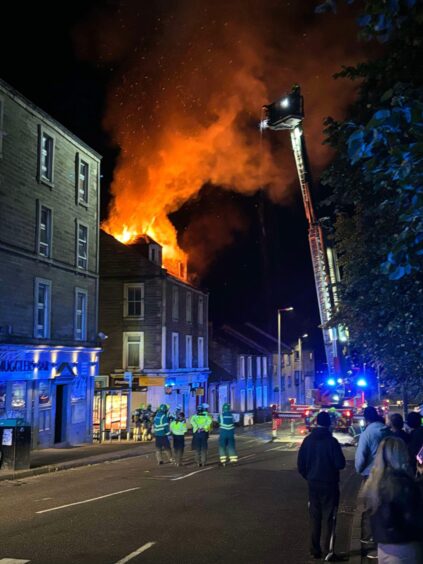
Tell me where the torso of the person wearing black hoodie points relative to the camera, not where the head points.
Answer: away from the camera

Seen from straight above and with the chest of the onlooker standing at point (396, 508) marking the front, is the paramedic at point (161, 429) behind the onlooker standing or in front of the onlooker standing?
in front

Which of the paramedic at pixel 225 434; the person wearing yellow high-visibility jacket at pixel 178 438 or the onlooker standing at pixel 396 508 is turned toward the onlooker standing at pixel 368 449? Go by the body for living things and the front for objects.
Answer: the onlooker standing at pixel 396 508

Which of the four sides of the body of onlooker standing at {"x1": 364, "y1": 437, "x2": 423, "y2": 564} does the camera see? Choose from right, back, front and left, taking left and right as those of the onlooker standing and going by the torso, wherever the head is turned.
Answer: back

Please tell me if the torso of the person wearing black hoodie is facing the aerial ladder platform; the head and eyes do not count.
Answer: yes

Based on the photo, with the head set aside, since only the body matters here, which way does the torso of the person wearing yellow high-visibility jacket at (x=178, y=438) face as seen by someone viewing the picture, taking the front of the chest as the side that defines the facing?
away from the camera

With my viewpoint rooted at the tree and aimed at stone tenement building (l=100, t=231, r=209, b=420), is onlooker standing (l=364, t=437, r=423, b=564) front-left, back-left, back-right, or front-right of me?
back-left

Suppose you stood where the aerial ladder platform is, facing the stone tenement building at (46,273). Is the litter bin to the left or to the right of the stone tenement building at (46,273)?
left
